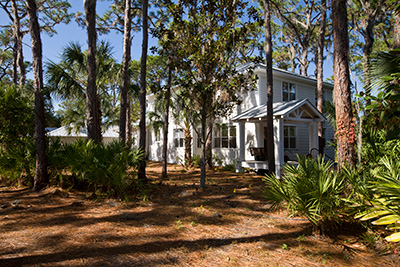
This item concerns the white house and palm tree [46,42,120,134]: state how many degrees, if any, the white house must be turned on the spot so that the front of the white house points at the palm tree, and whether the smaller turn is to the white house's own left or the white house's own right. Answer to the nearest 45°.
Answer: approximately 90° to the white house's own right

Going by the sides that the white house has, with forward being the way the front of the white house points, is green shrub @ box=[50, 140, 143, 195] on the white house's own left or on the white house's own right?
on the white house's own right

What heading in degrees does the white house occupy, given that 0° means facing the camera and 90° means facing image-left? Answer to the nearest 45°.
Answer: approximately 315°
